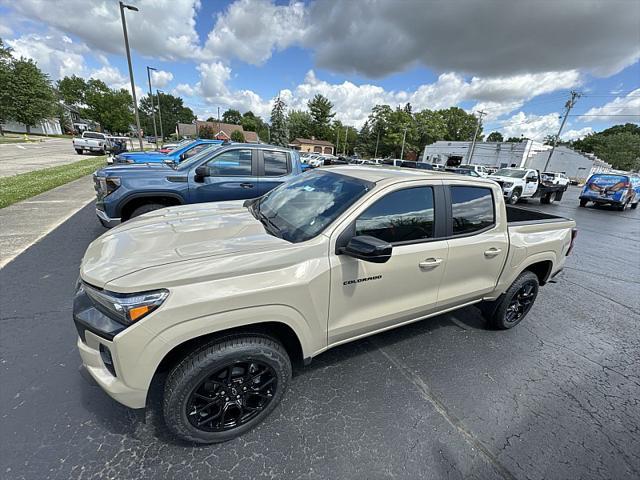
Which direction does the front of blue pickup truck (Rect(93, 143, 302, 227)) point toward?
to the viewer's left

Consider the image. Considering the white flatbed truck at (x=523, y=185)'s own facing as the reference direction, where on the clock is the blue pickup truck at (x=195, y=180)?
The blue pickup truck is roughly at 11 o'clock from the white flatbed truck.

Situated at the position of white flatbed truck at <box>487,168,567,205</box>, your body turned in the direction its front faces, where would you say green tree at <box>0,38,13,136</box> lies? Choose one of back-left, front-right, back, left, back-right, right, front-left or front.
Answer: front-right

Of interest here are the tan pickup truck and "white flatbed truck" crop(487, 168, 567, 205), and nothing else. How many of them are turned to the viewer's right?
0

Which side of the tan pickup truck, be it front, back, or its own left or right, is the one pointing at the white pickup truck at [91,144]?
right

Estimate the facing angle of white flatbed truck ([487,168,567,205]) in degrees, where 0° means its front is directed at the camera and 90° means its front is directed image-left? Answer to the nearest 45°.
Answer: approximately 45°

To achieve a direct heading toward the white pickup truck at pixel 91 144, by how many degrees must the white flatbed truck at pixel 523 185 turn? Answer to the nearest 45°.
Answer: approximately 45° to its right

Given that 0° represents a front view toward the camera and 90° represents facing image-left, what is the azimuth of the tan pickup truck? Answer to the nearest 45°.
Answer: approximately 45°

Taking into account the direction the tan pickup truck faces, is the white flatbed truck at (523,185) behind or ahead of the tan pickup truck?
behind

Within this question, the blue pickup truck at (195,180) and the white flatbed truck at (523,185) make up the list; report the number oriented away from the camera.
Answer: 0

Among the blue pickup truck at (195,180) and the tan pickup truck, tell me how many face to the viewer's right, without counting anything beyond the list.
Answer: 0
